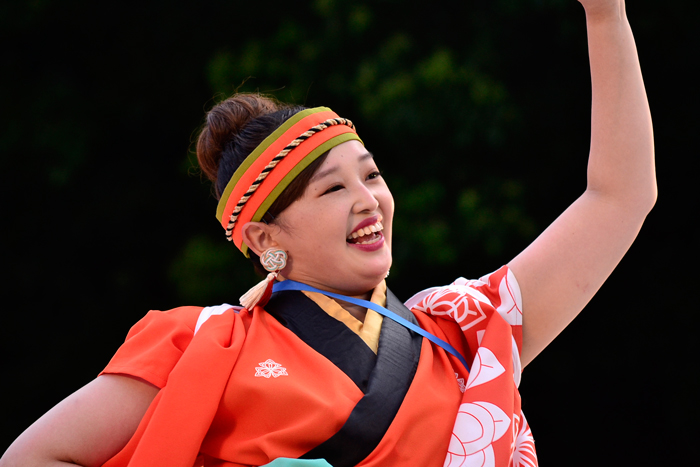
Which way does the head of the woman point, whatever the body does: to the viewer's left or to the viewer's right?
to the viewer's right

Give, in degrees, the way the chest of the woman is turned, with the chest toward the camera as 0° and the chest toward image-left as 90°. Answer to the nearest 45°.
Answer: approximately 315°
